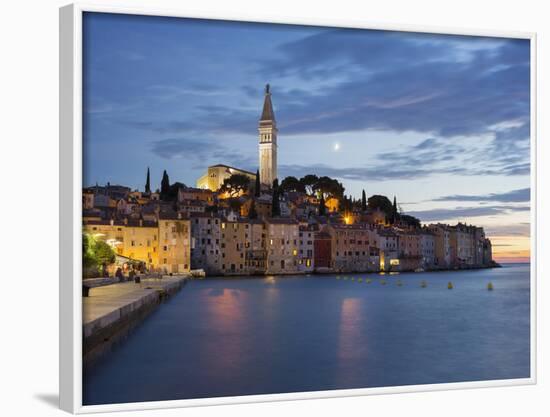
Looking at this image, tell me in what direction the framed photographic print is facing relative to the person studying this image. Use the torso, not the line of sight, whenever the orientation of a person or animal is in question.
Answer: facing the viewer and to the right of the viewer
